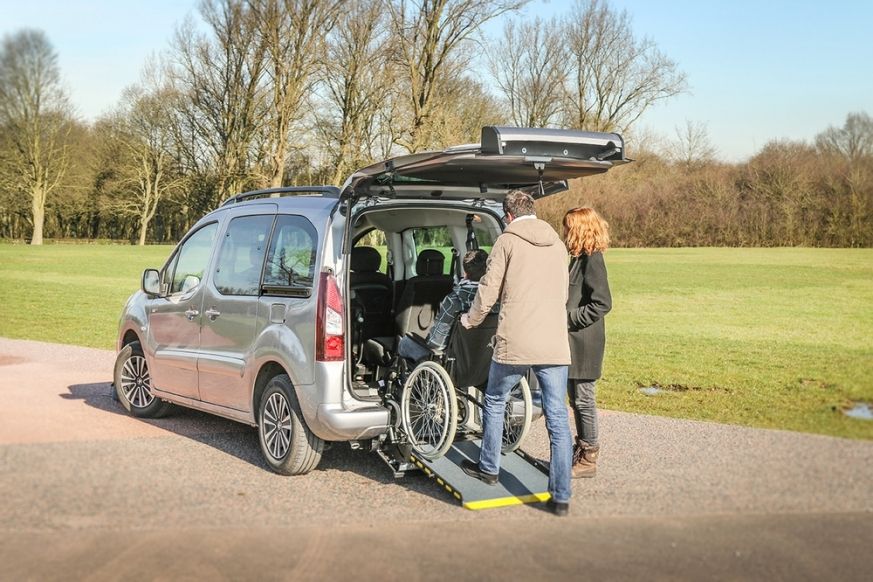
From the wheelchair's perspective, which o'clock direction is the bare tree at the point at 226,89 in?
The bare tree is roughly at 1 o'clock from the wheelchair.

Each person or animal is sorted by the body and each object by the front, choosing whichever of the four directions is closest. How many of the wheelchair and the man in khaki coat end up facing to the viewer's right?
0

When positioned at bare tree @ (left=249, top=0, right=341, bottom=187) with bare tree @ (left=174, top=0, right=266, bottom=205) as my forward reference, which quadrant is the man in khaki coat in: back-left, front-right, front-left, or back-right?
back-left

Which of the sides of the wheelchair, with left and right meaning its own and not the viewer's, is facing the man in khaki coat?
back

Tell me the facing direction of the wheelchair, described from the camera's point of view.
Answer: facing away from the viewer and to the left of the viewer

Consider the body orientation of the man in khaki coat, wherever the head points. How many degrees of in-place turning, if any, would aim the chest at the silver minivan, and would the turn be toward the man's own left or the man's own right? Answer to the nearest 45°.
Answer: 0° — they already face it

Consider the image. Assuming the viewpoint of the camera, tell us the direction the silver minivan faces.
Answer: facing away from the viewer and to the left of the viewer

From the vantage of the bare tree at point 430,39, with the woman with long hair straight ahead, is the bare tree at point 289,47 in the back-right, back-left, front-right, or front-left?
back-right

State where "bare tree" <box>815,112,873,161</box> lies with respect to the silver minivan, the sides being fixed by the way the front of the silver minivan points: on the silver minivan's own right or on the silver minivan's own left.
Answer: on the silver minivan's own right

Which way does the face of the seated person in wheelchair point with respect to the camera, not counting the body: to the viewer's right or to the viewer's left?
to the viewer's left

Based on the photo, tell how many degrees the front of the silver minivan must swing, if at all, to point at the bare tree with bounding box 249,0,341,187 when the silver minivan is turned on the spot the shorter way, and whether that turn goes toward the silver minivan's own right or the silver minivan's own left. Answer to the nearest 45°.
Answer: approximately 45° to the silver minivan's own right

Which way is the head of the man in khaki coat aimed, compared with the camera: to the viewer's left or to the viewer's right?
to the viewer's left

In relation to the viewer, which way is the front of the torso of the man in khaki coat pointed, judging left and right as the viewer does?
facing away from the viewer and to the left of the viewer

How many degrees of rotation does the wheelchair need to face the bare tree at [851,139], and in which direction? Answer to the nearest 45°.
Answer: approximately 90° to its right
